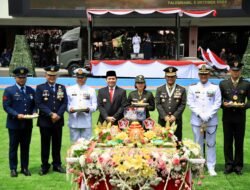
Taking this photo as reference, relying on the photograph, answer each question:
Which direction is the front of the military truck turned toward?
to the viewer's left

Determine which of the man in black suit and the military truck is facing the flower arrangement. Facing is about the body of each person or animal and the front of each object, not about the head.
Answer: the man in black suit

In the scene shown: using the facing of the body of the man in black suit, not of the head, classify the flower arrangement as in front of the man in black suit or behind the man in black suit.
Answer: in front

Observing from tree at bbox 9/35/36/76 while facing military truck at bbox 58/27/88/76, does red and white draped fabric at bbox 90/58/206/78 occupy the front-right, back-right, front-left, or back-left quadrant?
front-right

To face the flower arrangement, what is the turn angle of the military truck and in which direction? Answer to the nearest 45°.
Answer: approximately 90° to its left

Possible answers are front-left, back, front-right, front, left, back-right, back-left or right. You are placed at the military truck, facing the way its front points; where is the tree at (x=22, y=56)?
front-left

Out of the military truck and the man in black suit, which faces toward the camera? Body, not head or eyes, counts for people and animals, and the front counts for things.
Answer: the man in black suit

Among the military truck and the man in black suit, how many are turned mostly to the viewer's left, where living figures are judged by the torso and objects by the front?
1

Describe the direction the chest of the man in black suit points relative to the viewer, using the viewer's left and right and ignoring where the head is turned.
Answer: facing the viewer

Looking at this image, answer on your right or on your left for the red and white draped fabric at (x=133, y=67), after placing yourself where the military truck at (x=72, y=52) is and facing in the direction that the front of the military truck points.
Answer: on your left
